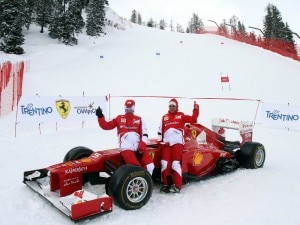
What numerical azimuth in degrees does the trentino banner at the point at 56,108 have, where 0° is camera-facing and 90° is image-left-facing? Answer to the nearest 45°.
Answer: approximately 0°

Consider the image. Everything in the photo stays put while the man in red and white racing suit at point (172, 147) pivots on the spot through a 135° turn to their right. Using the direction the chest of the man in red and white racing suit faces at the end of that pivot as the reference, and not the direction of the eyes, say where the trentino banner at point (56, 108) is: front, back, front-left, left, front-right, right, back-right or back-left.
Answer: front

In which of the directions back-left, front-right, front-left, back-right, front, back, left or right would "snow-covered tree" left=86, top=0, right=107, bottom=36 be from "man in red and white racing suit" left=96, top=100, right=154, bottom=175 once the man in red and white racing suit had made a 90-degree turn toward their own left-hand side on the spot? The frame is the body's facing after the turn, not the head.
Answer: left

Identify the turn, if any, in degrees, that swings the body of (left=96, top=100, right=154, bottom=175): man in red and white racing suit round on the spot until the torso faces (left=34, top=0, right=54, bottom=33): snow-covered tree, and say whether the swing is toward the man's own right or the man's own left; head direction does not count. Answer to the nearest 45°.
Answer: approximately 180°

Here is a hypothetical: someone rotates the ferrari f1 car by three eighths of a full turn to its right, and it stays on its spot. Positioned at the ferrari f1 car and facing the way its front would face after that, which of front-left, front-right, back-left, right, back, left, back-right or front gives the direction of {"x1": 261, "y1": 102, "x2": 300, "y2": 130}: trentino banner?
front-right

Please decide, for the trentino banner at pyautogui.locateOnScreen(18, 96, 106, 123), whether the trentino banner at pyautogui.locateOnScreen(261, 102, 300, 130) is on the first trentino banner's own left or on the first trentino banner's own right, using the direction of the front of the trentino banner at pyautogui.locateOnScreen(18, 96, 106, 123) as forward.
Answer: on the first trentino banner's own left

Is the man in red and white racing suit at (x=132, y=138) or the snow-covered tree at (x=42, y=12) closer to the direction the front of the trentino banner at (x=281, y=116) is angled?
the man in red and white racing suit

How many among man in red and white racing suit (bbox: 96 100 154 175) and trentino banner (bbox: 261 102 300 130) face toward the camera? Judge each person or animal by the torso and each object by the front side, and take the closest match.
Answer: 2

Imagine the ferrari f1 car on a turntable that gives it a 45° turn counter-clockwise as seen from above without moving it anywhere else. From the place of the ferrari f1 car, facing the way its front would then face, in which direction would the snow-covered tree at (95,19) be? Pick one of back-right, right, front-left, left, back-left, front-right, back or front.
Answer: back

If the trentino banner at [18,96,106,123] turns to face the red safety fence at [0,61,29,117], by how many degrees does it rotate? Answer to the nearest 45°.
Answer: approximately 135° to its right

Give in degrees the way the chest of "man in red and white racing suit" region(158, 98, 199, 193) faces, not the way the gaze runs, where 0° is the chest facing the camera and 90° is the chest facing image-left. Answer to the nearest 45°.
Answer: approximately 0°
